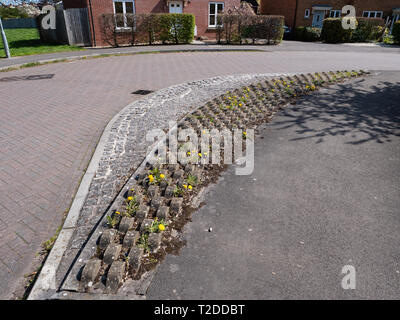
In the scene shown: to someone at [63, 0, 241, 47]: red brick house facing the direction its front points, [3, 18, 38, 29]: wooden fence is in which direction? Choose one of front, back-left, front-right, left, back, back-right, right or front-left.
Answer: back-right

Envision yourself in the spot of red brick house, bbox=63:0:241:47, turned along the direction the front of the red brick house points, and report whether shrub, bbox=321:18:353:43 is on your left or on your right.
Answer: on your left

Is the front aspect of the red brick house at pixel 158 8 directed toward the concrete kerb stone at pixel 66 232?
yes

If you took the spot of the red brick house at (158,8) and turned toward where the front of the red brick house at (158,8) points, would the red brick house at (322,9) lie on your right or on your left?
on your left

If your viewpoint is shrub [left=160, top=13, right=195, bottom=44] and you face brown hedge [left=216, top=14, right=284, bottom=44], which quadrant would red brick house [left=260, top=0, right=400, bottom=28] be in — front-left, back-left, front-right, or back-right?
front-left

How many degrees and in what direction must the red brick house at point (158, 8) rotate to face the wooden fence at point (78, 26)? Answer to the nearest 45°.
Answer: approximately 45° to its right

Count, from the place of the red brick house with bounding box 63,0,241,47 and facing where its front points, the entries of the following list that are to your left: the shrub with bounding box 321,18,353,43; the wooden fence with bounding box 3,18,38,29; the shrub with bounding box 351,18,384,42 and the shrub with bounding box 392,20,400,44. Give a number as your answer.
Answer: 3

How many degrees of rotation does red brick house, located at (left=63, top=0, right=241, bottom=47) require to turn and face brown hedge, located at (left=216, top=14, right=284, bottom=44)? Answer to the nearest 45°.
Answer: approximately 90° to its left

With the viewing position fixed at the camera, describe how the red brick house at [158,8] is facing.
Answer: facing the viewer

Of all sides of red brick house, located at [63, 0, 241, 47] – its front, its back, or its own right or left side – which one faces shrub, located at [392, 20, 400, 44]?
left

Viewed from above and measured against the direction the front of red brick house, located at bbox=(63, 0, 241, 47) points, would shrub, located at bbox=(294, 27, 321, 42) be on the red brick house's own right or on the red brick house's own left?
on the red brick house's own left

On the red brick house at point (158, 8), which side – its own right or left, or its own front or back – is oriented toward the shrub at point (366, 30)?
left
